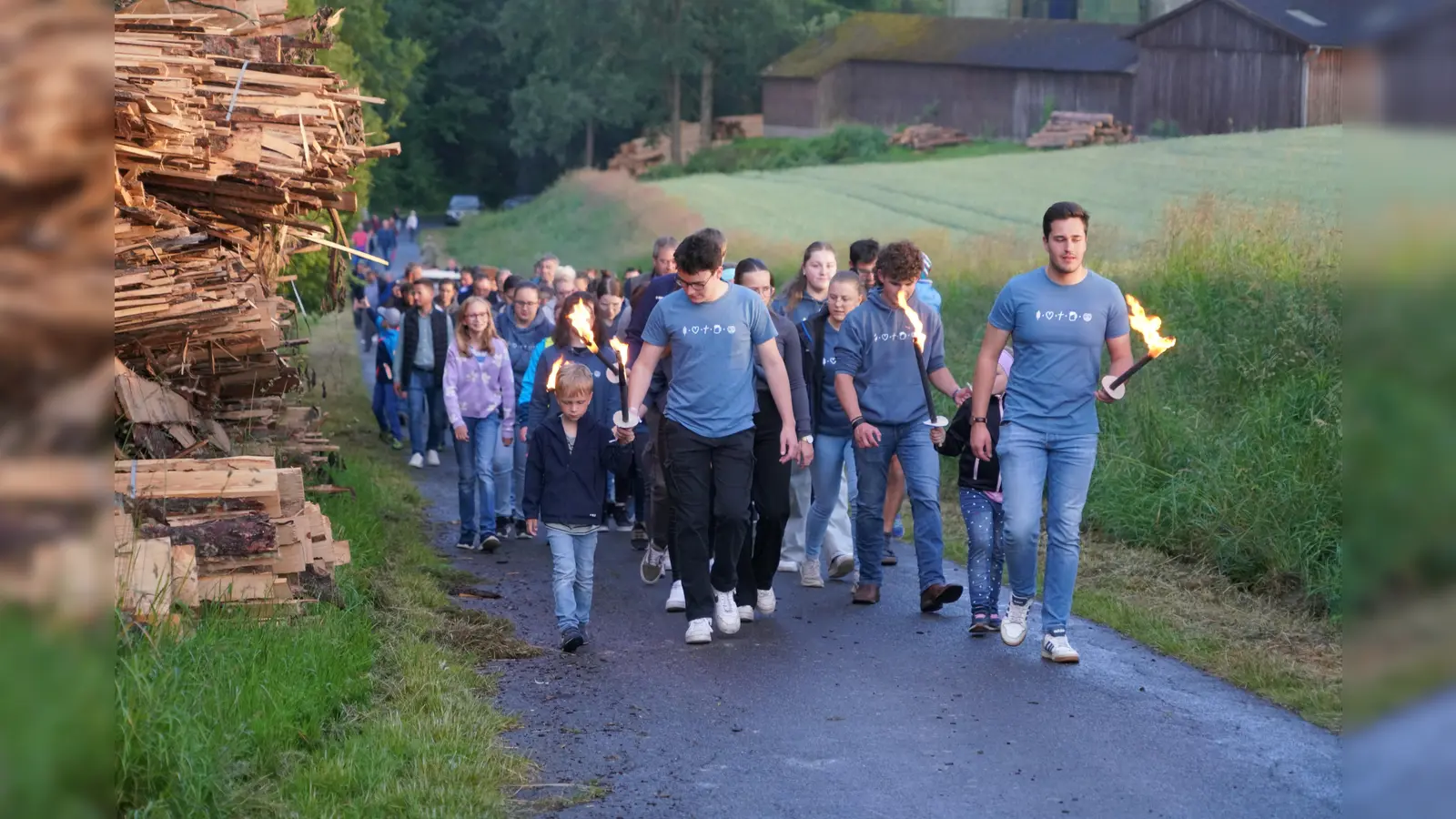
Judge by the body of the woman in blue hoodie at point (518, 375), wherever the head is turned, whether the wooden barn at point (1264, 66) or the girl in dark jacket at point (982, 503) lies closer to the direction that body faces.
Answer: the girl in dark jacket

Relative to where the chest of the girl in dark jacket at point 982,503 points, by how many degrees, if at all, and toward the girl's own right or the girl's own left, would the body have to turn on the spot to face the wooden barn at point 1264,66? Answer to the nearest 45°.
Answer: approximately 180°

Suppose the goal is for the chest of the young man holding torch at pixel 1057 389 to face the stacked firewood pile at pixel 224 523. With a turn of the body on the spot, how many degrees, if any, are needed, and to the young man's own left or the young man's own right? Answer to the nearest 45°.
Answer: approximately 90° to the young man's own right

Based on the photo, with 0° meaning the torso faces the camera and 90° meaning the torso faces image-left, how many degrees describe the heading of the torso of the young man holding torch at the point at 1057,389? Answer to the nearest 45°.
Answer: approximately 0°

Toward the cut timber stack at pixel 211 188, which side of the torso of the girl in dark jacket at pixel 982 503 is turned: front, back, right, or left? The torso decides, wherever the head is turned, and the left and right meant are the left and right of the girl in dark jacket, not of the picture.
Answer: right

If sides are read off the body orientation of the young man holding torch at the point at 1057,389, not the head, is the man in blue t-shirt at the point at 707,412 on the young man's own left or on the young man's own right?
on the young man's own right

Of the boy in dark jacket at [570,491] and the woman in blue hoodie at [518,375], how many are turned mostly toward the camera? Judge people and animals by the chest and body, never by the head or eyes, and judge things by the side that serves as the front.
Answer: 2
